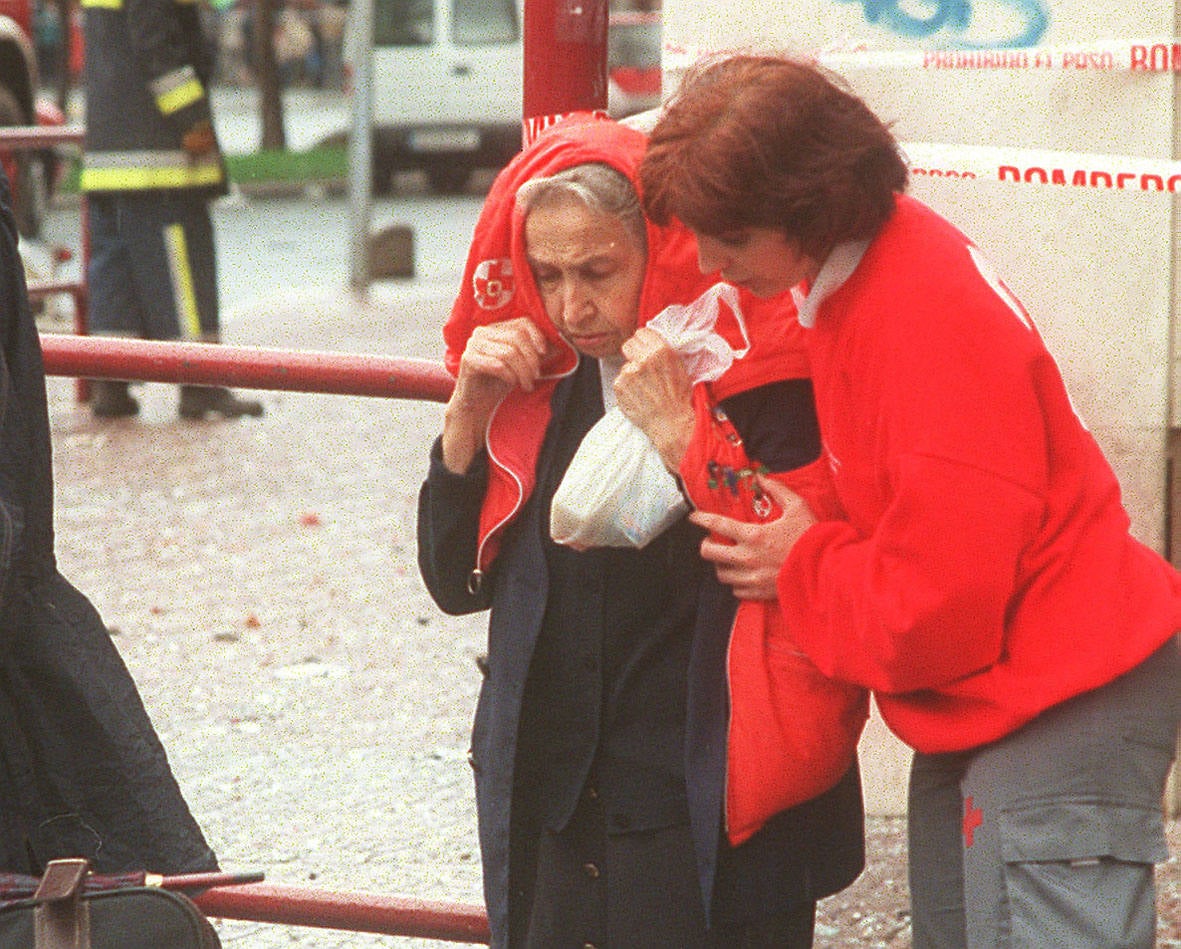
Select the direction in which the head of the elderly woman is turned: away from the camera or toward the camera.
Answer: toward the camera

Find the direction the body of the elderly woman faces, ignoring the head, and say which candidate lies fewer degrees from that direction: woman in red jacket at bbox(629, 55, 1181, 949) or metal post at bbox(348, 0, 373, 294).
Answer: the woman in red jacket

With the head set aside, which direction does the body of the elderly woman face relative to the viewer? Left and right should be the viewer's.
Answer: facing the viewer

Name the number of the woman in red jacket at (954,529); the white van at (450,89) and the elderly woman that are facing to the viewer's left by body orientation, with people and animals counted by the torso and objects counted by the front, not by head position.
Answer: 1

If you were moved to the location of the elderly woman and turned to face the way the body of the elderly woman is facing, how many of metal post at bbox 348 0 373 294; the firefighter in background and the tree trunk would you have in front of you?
0

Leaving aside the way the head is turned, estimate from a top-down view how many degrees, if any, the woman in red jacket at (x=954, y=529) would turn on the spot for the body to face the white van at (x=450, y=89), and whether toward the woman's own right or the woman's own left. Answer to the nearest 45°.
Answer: approximately 90° to the woman's own right

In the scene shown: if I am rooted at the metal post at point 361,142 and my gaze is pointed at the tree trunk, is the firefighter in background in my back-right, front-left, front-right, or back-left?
back-left

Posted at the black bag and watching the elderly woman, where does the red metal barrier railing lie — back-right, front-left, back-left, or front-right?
front-left

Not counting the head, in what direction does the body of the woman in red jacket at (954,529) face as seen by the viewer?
to the viewer's left
